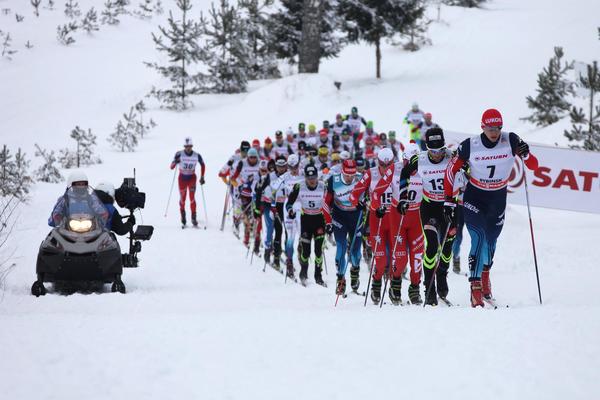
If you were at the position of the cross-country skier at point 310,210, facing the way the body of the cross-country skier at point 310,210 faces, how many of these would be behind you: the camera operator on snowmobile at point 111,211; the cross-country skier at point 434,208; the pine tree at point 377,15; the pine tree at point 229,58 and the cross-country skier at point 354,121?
3

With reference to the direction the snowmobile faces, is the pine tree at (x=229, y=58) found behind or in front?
behind

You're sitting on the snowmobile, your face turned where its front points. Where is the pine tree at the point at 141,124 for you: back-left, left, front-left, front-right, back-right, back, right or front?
back

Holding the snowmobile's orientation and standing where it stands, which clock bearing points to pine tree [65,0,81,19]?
The pine tree is roughly at 6 o'clock from the snowmobile.

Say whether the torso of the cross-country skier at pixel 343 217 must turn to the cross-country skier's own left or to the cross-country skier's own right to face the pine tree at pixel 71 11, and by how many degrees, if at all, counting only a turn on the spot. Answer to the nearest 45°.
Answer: approximately 135° to the cross-country skier's own right

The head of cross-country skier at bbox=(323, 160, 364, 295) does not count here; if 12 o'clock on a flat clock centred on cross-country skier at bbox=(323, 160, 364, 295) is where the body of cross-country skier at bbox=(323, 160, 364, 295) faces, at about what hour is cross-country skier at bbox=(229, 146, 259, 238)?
cross-country skier at bbox=(229, 146, 259, 238) is roughly at 5 o'clock from cross-country skier at bbox=(323, 160, 364, 295).

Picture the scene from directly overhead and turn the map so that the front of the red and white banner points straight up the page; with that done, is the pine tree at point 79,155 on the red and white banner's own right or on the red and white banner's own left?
on the red and white banner's own right

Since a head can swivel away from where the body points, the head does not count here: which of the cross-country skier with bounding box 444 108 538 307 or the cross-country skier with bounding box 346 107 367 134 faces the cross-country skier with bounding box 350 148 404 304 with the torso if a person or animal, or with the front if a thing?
the cross-country skier with bounding box 346 107 367 134

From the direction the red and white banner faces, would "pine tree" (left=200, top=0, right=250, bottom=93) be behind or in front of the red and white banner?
behind
